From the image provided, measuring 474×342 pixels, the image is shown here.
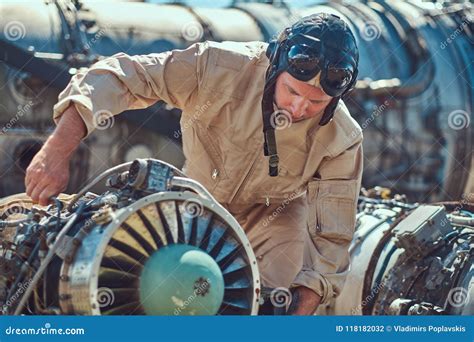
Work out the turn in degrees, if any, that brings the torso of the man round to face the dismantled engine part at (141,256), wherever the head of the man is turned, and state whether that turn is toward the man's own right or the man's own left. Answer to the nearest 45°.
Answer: approximately 45° to the man's own right

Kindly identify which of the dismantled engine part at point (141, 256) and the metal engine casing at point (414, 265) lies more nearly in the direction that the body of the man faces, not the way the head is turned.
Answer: the dismantled engine part

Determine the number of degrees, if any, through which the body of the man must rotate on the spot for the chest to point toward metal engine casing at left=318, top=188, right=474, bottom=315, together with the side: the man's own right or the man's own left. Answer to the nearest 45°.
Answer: approximately 135° to the man's own left

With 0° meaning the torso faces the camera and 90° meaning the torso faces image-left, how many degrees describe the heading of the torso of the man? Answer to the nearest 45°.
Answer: approximately 0°
